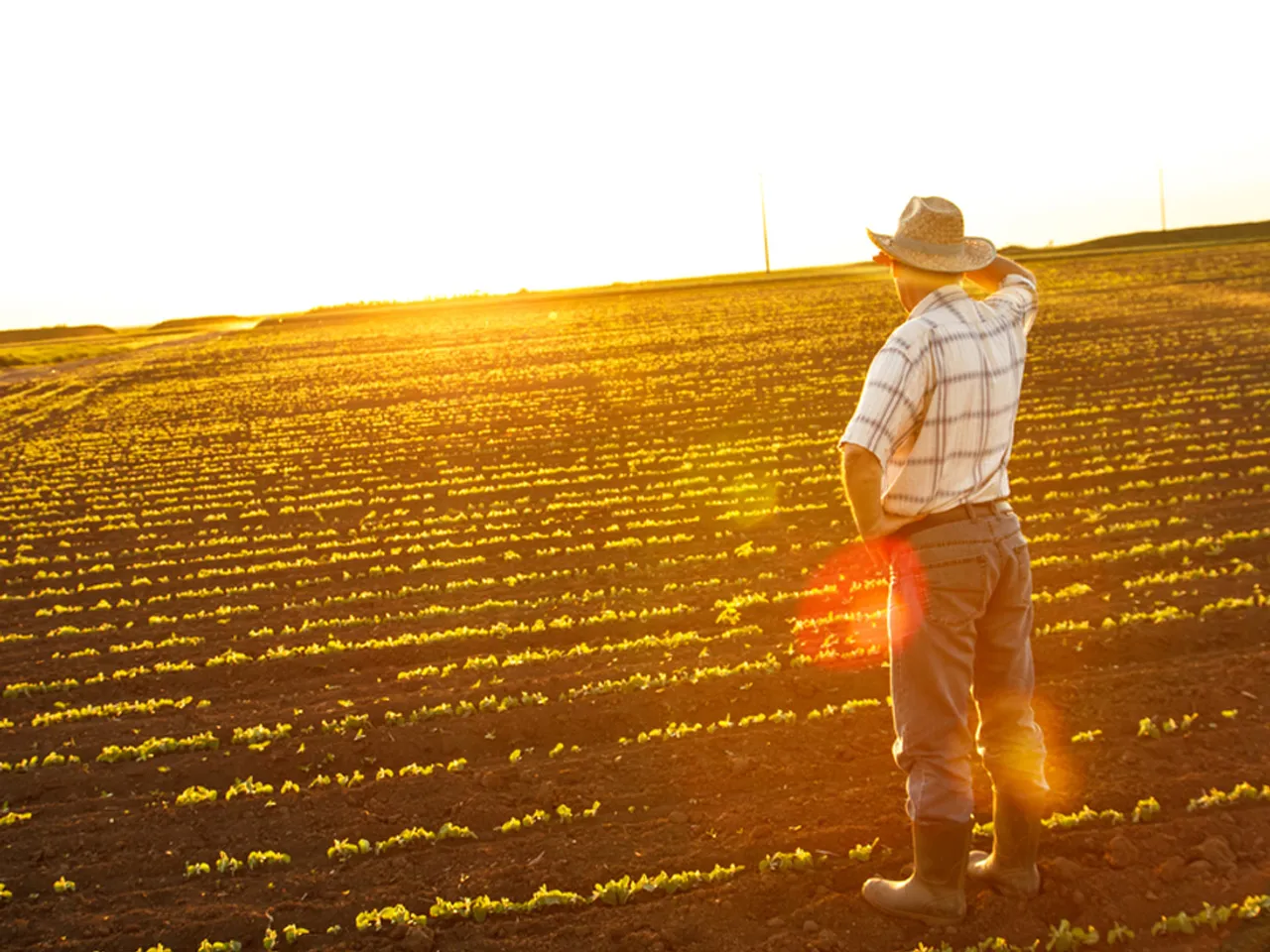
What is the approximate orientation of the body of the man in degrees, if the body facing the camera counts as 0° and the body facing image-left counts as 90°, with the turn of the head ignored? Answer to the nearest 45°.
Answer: approximately 135°

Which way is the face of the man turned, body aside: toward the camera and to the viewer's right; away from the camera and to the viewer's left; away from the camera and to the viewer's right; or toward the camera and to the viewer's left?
away from the camera and to the viewer's left

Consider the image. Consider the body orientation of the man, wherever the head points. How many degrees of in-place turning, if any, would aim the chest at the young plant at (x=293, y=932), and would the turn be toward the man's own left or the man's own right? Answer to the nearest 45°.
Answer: approximately 45° to the man's own left

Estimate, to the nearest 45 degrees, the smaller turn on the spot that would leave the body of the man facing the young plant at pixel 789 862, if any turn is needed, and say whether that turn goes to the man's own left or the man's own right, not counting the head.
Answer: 0° — they already face it
